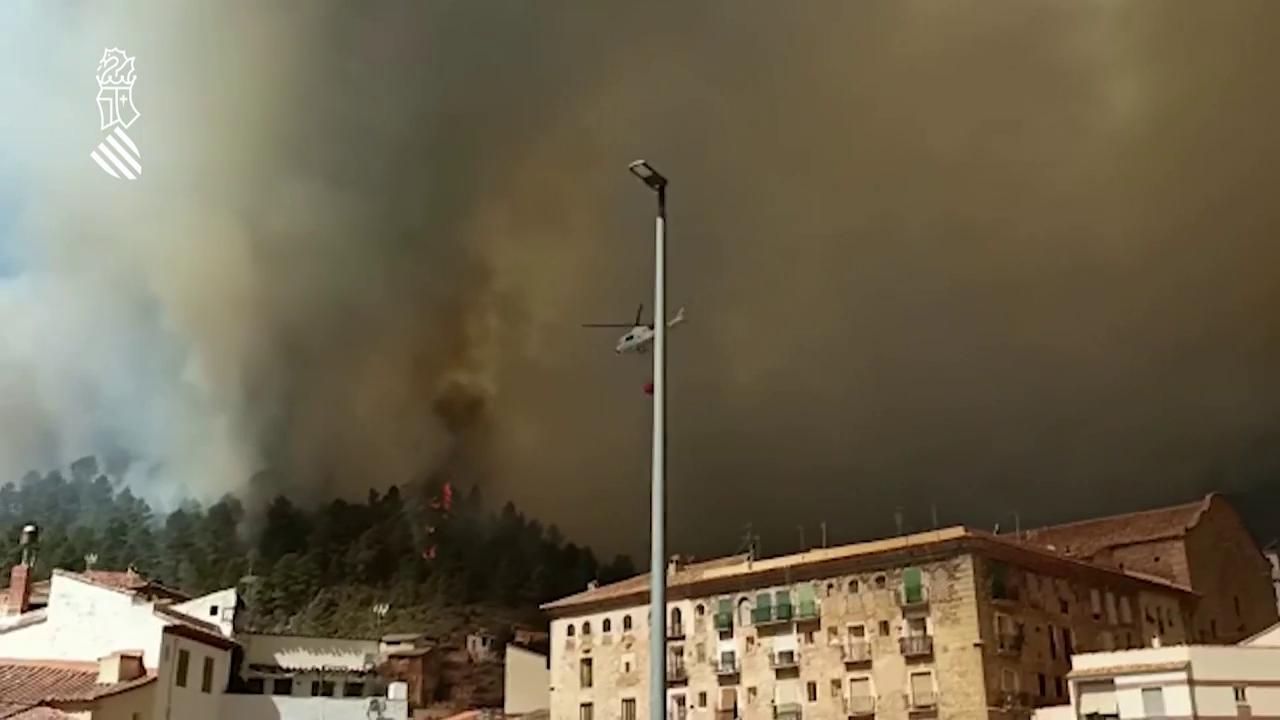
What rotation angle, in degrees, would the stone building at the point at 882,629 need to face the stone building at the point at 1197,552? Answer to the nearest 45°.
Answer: approximately 135° to its left

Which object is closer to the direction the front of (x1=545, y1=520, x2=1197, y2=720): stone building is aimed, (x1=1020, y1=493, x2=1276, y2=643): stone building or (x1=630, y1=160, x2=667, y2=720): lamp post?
the lamp post

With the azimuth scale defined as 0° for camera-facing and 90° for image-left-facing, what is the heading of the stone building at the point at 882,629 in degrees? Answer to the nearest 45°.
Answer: approximately 45°

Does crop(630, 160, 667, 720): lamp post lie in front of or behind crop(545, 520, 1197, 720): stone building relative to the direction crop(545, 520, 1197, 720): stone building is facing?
in front
